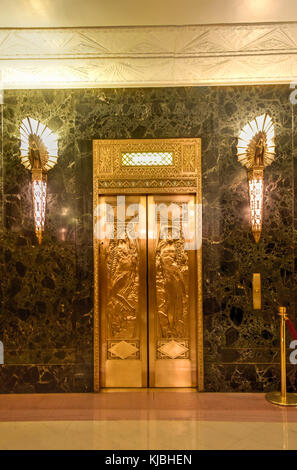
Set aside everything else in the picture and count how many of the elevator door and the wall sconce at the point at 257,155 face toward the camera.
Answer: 2

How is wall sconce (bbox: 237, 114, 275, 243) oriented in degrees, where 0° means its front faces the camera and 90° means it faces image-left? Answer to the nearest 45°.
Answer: approximately 0°

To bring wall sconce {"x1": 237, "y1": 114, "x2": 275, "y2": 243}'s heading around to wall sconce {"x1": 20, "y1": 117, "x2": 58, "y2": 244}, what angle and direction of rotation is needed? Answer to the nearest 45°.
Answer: approximately 90° to its right
